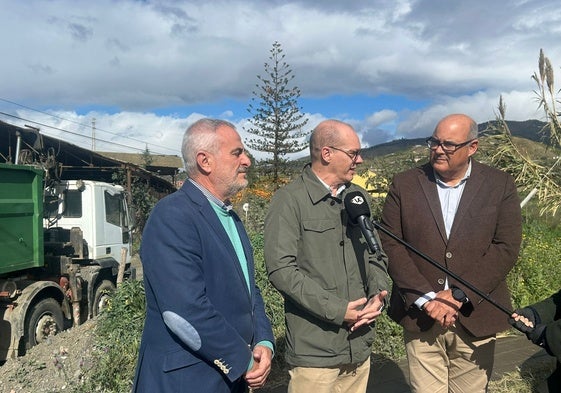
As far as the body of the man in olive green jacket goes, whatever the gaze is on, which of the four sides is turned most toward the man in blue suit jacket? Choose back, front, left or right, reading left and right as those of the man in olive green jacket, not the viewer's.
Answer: right

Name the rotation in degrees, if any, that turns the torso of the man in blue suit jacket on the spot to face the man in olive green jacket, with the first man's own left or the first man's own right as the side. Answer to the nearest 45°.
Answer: approximately 45° to the first man's own left

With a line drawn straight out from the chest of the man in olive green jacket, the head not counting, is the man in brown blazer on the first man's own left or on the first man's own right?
on the first man's own left

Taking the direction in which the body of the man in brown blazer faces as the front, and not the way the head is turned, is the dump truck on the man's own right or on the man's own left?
on the man's own right

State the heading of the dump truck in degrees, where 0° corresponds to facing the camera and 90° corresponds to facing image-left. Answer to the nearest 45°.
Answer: approximately 225°

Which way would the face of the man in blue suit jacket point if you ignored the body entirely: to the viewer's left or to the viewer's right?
to the viewer's right

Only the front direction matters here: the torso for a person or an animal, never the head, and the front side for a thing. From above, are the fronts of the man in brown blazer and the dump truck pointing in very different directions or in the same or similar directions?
very different directions
